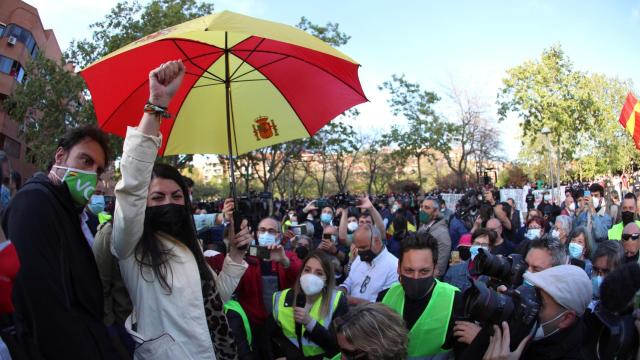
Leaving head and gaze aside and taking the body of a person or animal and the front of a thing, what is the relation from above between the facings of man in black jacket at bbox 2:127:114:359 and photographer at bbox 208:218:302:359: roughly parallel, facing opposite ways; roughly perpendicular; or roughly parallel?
roughly perpendicular

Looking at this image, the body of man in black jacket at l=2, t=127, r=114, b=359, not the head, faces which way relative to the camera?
to the viewer's right

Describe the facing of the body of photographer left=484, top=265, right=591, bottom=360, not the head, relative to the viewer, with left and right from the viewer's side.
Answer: facing to the left of the viewer

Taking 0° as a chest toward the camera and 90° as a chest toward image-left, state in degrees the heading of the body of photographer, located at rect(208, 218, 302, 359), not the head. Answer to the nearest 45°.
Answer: approximately 0°

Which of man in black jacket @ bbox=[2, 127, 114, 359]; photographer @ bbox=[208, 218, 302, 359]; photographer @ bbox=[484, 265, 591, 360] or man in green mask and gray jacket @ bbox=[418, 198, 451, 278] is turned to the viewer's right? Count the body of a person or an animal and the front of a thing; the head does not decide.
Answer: the man in black jacket

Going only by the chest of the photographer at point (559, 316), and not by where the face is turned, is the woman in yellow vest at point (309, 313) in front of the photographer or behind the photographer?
in front

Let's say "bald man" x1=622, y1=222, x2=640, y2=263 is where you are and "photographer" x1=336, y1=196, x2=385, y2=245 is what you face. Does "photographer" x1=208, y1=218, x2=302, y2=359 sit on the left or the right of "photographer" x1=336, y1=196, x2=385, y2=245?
left

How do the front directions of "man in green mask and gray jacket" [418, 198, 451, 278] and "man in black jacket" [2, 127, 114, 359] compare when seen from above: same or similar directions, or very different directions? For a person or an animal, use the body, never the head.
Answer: very different directions

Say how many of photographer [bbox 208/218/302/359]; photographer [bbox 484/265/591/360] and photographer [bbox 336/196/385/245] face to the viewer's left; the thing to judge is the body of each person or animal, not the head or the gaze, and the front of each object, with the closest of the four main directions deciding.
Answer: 1

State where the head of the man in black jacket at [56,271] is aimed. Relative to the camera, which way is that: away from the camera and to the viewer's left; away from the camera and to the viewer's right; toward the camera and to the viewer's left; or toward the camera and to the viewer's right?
toward the camera and to the viewer's right
